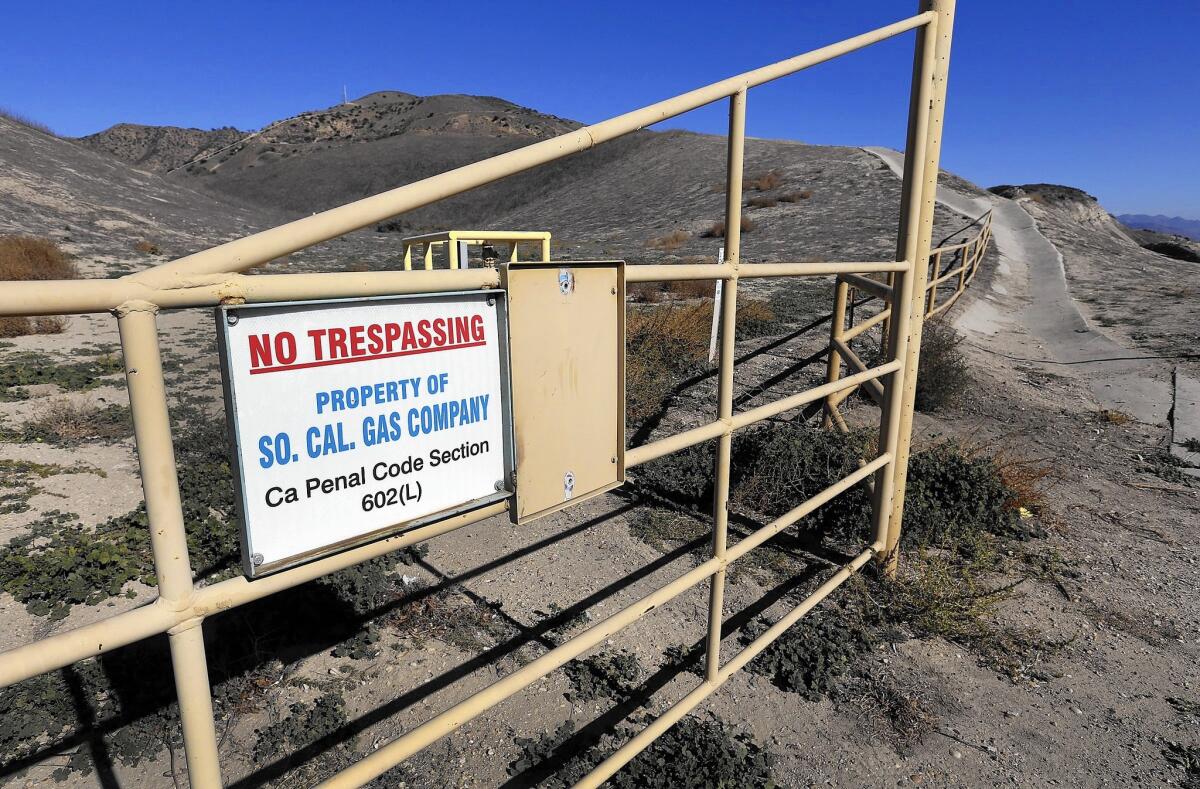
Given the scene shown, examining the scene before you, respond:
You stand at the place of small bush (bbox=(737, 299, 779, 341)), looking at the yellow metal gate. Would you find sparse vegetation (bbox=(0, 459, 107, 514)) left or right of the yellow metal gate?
right

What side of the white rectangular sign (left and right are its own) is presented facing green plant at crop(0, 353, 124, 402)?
back

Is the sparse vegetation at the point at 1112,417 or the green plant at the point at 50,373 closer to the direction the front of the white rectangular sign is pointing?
the sparse vegetation

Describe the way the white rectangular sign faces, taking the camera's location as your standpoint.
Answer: facing the viewer and to the right of the viewer

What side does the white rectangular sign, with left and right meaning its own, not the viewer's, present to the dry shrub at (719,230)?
left

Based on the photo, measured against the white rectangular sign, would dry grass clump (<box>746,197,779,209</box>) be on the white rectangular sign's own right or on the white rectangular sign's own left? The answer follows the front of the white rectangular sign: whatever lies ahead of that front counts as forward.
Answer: on the white rectangular sign's own left

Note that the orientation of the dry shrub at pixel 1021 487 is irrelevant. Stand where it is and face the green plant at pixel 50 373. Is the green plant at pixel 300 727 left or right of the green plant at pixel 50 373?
left

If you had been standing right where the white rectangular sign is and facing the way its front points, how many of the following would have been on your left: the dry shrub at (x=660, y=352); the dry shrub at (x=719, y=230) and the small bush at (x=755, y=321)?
3

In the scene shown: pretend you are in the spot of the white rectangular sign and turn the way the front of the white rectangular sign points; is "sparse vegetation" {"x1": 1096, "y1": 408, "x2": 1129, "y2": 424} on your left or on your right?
on your left

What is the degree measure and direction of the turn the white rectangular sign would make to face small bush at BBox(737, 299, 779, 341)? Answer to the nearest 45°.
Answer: approximately 90° to its left

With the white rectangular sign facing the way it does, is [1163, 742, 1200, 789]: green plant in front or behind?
in front

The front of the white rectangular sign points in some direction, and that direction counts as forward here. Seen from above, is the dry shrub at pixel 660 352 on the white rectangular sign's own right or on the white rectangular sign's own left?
on the white rectangular sign's own left

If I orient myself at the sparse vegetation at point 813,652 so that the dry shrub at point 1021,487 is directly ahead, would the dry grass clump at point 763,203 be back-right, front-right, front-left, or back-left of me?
front-left
